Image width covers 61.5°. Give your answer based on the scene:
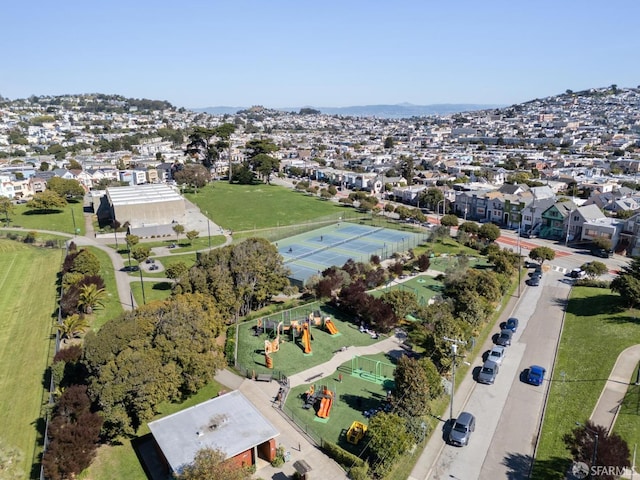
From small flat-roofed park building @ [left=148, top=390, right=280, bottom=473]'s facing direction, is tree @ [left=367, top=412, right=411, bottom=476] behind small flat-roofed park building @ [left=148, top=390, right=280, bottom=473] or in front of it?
in front

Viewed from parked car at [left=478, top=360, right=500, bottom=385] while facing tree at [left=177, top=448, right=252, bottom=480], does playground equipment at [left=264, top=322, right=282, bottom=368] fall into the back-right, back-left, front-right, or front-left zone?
front-right

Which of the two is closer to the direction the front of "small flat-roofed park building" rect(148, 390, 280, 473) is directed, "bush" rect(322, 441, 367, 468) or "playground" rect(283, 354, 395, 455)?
the bush

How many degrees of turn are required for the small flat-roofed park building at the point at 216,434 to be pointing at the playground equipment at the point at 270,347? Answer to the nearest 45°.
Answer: approximately 135° to its left

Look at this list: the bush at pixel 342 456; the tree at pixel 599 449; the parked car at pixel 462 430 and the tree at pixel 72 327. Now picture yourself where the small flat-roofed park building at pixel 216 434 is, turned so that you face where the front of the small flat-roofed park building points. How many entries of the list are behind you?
1

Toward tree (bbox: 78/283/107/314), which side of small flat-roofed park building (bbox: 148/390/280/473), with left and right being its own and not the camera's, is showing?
back

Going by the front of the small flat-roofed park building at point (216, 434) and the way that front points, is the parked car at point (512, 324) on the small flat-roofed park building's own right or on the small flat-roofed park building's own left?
on the small flat-roofed park building's own left

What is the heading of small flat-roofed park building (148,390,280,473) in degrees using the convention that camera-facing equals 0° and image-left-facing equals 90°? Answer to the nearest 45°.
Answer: approximately 315°

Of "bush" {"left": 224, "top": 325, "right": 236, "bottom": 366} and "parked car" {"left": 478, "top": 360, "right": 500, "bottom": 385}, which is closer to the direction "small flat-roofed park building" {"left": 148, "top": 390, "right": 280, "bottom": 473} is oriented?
the parked car

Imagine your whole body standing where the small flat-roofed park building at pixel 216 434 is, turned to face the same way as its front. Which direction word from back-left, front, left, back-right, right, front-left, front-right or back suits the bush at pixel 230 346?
back-left

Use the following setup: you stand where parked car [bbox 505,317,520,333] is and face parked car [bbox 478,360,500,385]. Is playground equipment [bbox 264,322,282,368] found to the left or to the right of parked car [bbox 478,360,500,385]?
right

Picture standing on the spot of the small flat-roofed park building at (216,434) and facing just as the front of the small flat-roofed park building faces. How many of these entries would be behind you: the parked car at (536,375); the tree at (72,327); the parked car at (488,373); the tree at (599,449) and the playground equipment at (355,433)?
1
